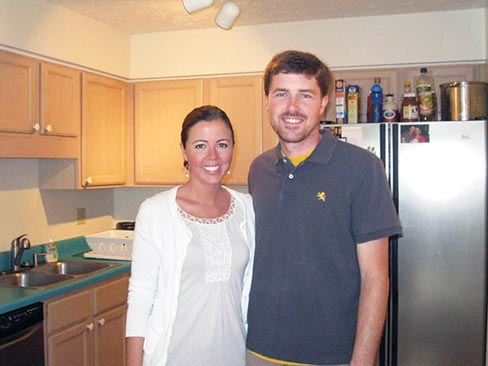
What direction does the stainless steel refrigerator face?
toward the camera

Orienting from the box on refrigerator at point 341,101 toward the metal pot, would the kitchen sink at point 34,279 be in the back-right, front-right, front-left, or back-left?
back-right

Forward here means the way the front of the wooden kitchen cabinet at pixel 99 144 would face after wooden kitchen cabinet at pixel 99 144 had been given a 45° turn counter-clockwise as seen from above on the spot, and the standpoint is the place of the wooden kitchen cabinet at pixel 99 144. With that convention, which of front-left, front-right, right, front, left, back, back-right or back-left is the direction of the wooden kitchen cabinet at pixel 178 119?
front

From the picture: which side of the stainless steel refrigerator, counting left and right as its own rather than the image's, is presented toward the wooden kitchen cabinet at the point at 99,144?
right

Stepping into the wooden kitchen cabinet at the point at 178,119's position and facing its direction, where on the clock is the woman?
The woman is roughly at 12 o'clock from the wooden kitchen cabinet.

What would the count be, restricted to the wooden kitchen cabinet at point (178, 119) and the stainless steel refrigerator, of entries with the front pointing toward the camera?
2

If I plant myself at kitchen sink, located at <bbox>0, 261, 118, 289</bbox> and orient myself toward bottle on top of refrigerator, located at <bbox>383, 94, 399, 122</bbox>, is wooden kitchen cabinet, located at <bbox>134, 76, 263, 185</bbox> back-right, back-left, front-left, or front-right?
front-left

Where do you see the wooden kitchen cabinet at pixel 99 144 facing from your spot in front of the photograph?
facing the viewer and to the right of the viewer

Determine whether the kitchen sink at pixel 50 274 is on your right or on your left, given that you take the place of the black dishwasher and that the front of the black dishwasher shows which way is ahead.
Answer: on your left
